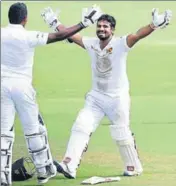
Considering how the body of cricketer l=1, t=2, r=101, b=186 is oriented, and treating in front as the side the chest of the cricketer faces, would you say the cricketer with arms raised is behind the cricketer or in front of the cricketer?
in front

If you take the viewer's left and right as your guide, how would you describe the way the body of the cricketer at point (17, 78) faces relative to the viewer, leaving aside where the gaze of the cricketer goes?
facing away from the viewer and to the right of the viewer
